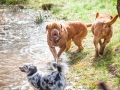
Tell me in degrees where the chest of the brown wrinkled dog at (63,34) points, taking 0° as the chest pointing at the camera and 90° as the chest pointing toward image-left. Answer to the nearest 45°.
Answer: approximately 45°
